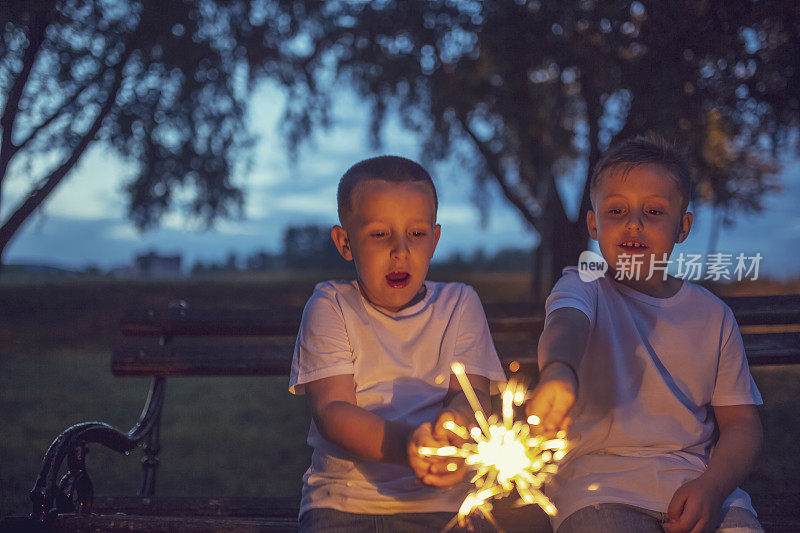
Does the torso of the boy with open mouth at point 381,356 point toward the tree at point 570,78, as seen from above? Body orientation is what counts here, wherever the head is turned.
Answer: no

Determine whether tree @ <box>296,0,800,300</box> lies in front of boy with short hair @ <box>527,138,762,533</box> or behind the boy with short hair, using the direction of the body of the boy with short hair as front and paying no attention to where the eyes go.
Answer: behind

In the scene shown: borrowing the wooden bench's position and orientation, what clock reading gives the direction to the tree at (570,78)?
The tree is roughly at 7 o'clock from the wooden bench.

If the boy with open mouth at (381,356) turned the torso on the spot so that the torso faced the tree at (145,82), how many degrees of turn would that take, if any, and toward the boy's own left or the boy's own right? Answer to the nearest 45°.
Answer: approximately 135° to the boy's own right

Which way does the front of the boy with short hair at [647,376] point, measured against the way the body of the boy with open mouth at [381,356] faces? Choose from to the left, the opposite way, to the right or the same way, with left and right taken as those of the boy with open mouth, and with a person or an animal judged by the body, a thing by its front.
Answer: the same way

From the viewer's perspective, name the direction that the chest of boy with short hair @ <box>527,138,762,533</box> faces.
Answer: toward the camera

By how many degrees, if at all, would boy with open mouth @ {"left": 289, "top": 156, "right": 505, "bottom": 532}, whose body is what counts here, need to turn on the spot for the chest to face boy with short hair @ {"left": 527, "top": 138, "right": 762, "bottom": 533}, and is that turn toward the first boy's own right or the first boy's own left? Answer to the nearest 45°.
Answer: approximately 90° to the first boy's own left

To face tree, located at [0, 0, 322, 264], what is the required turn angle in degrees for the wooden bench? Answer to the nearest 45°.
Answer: approximately 135° to its right

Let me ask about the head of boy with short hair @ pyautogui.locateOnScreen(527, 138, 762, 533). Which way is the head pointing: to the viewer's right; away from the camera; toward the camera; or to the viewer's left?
toward the camera

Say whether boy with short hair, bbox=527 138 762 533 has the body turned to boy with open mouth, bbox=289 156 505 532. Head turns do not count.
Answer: no
